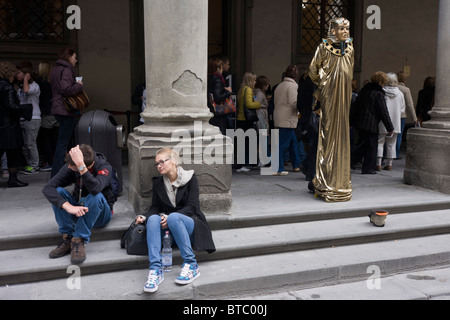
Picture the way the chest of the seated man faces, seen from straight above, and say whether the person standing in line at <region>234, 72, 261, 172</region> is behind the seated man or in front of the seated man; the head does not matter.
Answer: behind

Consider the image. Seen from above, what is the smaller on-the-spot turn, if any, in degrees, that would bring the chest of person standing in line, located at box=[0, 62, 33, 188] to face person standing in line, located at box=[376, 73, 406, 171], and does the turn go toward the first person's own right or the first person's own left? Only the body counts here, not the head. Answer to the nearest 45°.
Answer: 0° — they already face them

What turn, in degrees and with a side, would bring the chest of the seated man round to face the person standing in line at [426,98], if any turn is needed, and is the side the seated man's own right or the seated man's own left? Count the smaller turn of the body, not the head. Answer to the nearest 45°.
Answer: approximately 180°

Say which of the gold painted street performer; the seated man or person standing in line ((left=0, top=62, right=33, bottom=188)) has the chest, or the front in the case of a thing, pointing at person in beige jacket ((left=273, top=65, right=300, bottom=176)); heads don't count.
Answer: the person standing in line

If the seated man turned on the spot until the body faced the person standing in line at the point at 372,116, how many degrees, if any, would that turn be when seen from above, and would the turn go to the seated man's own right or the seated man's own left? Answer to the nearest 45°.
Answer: approximately 180°

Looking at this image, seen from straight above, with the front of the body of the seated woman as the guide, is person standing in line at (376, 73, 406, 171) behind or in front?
behind

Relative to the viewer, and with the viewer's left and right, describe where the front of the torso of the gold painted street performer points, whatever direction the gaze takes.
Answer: facing the viewer and to the right of the viewer
